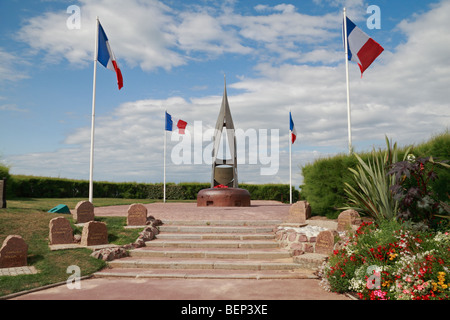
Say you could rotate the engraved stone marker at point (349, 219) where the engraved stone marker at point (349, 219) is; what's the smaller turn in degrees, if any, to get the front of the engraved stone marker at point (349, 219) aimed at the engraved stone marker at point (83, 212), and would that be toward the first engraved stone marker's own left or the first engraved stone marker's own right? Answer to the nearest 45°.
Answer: approximately 45° to the first engraved stone marker's own right

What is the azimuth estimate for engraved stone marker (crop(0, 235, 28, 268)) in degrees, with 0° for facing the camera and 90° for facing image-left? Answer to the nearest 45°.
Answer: approximately 315°

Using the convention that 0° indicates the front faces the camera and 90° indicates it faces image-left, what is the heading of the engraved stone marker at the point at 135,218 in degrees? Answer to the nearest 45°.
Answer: approximately 0°

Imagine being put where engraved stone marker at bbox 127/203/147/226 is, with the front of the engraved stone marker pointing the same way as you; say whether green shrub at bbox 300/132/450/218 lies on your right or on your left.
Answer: on your left

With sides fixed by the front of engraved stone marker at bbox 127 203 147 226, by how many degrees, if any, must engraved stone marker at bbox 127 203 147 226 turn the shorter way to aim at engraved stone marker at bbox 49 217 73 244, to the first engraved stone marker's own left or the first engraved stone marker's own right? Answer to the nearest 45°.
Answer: approximately 45° to the first engraved stone marker's own right

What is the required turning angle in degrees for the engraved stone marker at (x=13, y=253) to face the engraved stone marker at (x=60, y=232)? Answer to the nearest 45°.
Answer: approximately 90° to its left

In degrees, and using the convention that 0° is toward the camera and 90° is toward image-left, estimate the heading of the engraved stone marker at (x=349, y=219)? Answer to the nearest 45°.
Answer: approximately 45°
